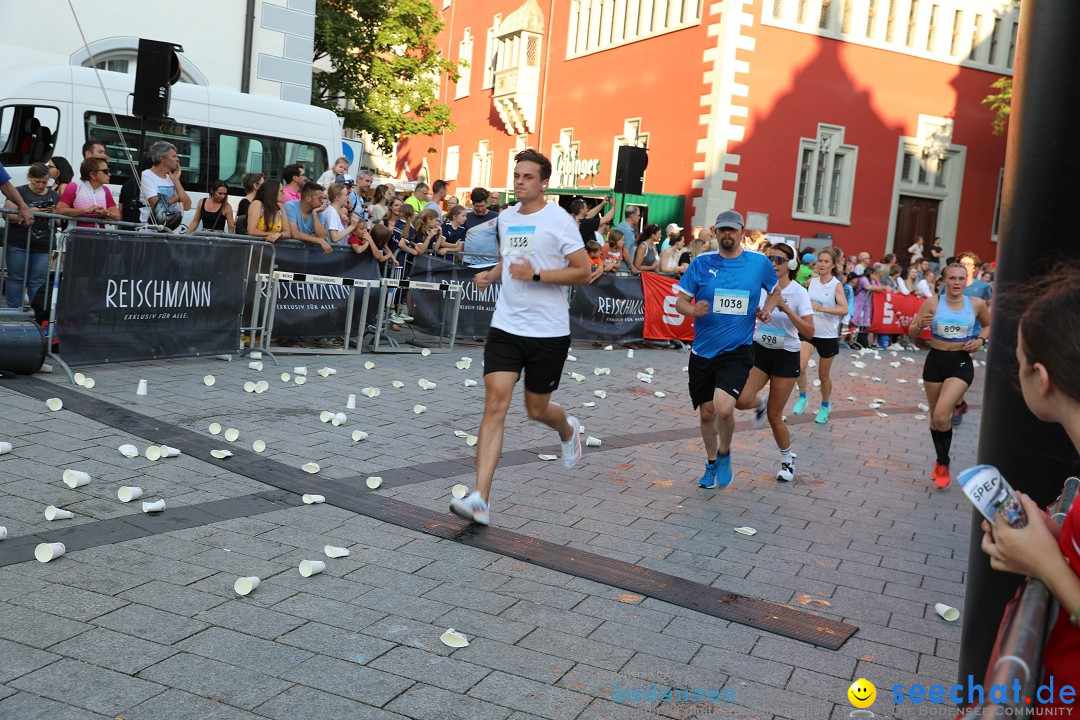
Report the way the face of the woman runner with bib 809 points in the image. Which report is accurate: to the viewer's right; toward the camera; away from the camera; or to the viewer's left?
toward the camera

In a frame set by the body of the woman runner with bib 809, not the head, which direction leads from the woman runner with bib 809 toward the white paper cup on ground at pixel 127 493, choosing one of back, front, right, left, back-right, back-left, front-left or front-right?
front-right

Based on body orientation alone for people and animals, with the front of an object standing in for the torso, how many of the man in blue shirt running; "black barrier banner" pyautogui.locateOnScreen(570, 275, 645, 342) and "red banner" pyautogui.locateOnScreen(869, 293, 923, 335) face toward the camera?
3

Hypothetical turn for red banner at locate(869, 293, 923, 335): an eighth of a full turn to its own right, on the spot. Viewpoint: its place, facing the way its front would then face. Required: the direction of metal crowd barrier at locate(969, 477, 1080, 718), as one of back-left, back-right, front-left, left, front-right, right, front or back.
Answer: front-left

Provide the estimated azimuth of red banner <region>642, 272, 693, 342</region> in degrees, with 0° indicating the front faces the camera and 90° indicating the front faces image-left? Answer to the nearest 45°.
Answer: approximately 0°

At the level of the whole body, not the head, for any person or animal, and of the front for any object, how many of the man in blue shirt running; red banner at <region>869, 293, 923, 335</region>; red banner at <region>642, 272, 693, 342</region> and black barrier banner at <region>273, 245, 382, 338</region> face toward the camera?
4

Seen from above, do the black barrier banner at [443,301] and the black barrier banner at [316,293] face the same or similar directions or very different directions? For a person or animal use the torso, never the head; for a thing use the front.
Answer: same or similar directions

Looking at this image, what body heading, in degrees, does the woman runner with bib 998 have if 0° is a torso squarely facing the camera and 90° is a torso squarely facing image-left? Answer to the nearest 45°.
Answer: approximately 45°

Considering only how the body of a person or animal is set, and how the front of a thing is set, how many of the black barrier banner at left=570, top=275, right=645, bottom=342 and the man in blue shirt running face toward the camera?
2

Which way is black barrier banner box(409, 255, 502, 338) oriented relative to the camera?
toward the camera

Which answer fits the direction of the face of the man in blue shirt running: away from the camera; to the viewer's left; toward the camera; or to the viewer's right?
toward the camera

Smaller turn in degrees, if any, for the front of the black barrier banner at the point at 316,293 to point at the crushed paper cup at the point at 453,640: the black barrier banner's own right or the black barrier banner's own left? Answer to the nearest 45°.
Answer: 0° — it already faces it

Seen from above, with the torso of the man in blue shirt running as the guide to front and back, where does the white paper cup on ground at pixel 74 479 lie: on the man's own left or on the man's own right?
on the man's own right

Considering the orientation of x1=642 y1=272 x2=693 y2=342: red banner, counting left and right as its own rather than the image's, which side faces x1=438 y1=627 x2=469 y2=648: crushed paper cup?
front

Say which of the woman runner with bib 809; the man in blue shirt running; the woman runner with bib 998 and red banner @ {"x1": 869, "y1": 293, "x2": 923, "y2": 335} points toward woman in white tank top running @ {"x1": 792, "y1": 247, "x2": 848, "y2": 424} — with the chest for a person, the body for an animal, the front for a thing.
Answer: the red banner

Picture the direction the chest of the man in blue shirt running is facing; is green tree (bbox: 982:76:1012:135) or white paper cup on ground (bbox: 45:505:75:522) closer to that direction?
the white paper cup on ground

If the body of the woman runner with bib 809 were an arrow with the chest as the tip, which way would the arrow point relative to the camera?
toward the camera

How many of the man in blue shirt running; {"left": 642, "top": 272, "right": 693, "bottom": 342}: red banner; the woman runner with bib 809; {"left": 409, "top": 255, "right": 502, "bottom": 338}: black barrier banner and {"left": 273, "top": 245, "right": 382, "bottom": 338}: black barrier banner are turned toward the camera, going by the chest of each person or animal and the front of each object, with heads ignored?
5
